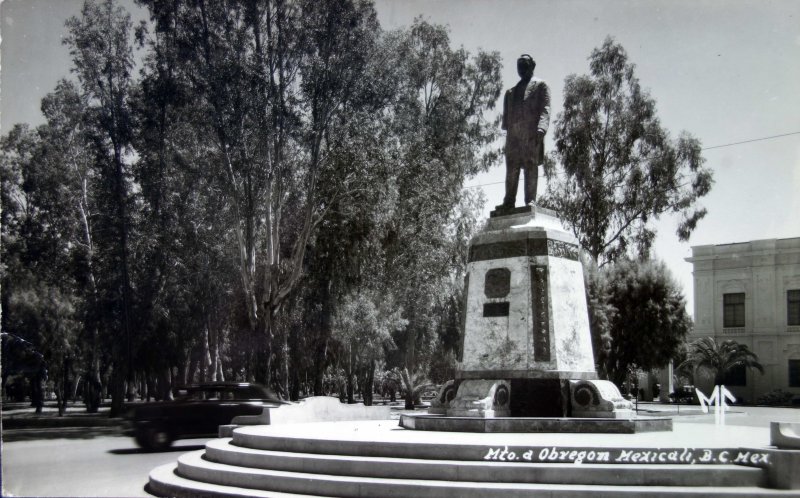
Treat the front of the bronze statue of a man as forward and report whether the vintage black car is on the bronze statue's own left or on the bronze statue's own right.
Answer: on the bronze statue's own right

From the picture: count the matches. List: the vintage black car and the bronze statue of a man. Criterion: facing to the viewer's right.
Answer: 0

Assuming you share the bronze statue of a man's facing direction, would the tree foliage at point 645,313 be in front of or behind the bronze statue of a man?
behind

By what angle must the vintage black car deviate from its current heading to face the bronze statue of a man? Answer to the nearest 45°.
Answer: approximately 135° to its left

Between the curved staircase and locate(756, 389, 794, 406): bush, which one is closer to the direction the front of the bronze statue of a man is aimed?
the curved staircase

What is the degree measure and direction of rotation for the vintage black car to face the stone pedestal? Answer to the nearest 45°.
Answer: approximately 135° to its left

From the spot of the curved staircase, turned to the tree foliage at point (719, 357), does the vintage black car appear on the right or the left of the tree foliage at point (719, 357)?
left

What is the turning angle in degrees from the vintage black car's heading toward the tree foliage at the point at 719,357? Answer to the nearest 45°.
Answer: approximately 135° to its right

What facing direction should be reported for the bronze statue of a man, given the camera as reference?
facing the viewer and to the left of the viewer

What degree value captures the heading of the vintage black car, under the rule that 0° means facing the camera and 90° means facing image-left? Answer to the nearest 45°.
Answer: approximately 90°
